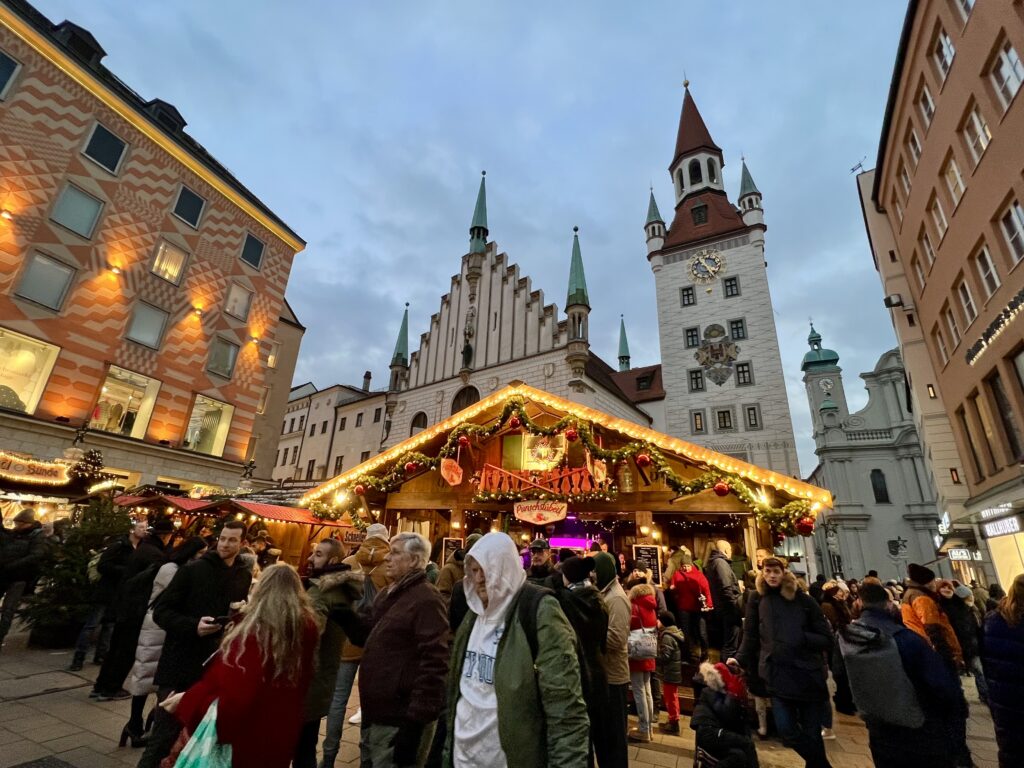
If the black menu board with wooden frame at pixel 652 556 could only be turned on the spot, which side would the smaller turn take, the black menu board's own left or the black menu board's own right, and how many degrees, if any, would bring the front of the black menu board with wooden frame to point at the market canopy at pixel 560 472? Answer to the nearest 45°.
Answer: approximately 90° to the black menu board's own right

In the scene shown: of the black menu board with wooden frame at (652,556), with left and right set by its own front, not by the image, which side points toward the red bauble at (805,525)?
left

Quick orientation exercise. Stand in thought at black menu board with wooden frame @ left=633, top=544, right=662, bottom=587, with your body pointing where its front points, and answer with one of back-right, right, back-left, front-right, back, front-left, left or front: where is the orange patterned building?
right

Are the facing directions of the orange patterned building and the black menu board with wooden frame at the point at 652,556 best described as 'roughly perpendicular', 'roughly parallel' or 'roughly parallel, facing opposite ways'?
roughly perpendicular

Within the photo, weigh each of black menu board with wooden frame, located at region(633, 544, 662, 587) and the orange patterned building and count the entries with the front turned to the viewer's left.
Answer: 0

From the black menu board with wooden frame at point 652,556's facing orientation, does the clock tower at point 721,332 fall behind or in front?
behind

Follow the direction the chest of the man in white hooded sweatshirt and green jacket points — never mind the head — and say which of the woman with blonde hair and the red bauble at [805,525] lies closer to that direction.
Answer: the woman with blonde hair

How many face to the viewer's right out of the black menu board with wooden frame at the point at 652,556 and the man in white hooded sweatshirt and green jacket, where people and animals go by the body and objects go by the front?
0

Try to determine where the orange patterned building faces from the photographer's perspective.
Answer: facing the viewer and to the right of the viewer

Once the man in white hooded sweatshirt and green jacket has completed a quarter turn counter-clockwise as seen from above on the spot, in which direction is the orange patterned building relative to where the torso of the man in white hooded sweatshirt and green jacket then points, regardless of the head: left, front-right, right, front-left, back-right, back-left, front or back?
back

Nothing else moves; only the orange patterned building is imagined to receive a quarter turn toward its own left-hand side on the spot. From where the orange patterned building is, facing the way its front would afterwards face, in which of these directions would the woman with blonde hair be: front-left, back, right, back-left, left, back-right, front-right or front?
back-right

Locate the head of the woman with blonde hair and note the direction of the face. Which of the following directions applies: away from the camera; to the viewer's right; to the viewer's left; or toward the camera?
away from the camera

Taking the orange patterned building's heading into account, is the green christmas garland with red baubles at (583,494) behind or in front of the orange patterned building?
in front

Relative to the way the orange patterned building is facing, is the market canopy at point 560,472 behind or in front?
in front

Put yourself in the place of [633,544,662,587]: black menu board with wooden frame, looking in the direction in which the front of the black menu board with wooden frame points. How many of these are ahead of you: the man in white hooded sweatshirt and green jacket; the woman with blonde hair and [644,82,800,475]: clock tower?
2

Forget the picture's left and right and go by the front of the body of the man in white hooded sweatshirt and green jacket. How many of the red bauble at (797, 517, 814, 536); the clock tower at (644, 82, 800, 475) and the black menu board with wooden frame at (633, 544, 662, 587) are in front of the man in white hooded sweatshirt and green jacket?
0

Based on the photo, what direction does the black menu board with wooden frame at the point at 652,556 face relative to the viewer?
toward the camera
